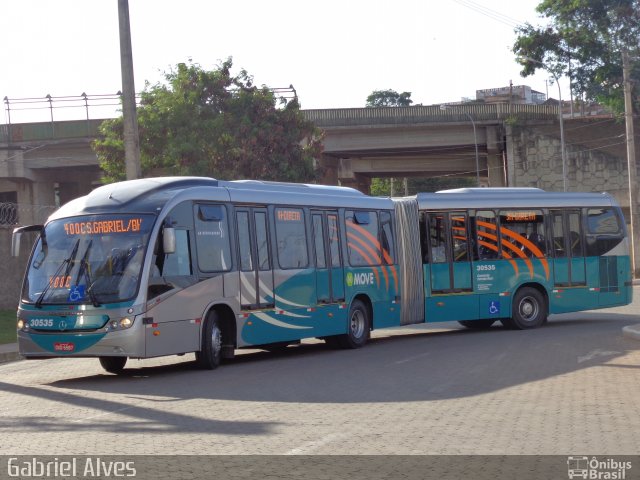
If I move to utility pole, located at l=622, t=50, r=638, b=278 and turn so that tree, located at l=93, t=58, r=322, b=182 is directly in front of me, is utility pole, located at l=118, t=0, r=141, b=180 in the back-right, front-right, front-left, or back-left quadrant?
front-left

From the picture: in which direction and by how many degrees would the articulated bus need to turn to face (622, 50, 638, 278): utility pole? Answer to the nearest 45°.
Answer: approximately 180°

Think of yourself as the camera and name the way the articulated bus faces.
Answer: facing the viewer and to the left of the viewer

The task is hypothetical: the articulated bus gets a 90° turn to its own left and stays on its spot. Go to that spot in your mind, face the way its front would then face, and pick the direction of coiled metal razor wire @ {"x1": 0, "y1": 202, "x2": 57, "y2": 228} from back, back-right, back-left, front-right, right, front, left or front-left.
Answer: back

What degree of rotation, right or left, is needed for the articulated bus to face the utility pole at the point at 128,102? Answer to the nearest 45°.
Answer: approximately 90° to its right

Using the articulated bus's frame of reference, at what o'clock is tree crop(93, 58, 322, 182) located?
The tree is roughly at 4 o'clock from the articulated bus.
